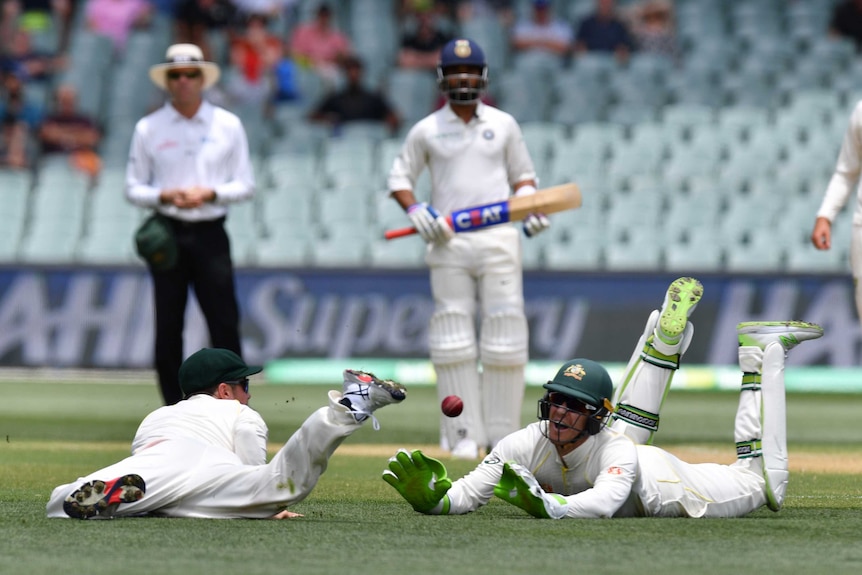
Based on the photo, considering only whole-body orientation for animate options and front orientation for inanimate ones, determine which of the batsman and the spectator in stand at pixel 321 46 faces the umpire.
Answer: the spectator in stand

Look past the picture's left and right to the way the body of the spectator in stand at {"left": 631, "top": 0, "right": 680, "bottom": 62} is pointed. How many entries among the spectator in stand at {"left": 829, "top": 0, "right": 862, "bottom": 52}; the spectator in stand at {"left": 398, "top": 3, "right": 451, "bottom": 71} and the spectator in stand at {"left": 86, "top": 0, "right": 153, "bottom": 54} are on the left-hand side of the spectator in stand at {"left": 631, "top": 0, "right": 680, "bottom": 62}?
1

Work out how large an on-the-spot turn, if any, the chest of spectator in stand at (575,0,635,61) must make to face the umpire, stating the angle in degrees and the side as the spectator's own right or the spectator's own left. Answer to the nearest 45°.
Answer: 0° — they already face them

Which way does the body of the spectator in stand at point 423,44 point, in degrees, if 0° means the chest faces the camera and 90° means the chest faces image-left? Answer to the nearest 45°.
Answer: approximately 0°

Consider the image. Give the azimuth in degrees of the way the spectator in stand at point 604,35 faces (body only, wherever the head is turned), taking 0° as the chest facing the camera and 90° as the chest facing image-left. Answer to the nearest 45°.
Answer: approximately 0°

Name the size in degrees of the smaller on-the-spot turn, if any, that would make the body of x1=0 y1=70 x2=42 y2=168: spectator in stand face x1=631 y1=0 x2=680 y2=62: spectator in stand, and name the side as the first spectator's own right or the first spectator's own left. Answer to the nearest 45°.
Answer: approximately 90° to the first spectator's own left

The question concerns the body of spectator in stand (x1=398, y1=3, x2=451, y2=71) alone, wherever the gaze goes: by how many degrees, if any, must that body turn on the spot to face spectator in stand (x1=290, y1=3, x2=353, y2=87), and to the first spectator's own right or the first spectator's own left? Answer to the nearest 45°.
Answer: approximately 90° to the first spectator's own right

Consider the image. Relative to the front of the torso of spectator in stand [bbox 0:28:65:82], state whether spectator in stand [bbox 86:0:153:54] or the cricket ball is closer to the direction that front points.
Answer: the cricket ball

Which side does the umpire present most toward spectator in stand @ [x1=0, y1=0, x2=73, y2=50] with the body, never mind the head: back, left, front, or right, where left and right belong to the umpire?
back

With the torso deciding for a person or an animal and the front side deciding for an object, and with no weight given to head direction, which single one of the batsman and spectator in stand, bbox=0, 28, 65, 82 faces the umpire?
the spectator in stand

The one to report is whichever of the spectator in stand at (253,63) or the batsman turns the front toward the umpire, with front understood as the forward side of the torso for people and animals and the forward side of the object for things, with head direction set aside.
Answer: the spectator in stand

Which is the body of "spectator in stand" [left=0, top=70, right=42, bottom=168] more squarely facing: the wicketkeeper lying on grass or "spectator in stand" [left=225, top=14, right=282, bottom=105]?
the wicketkeeper lying on grass
